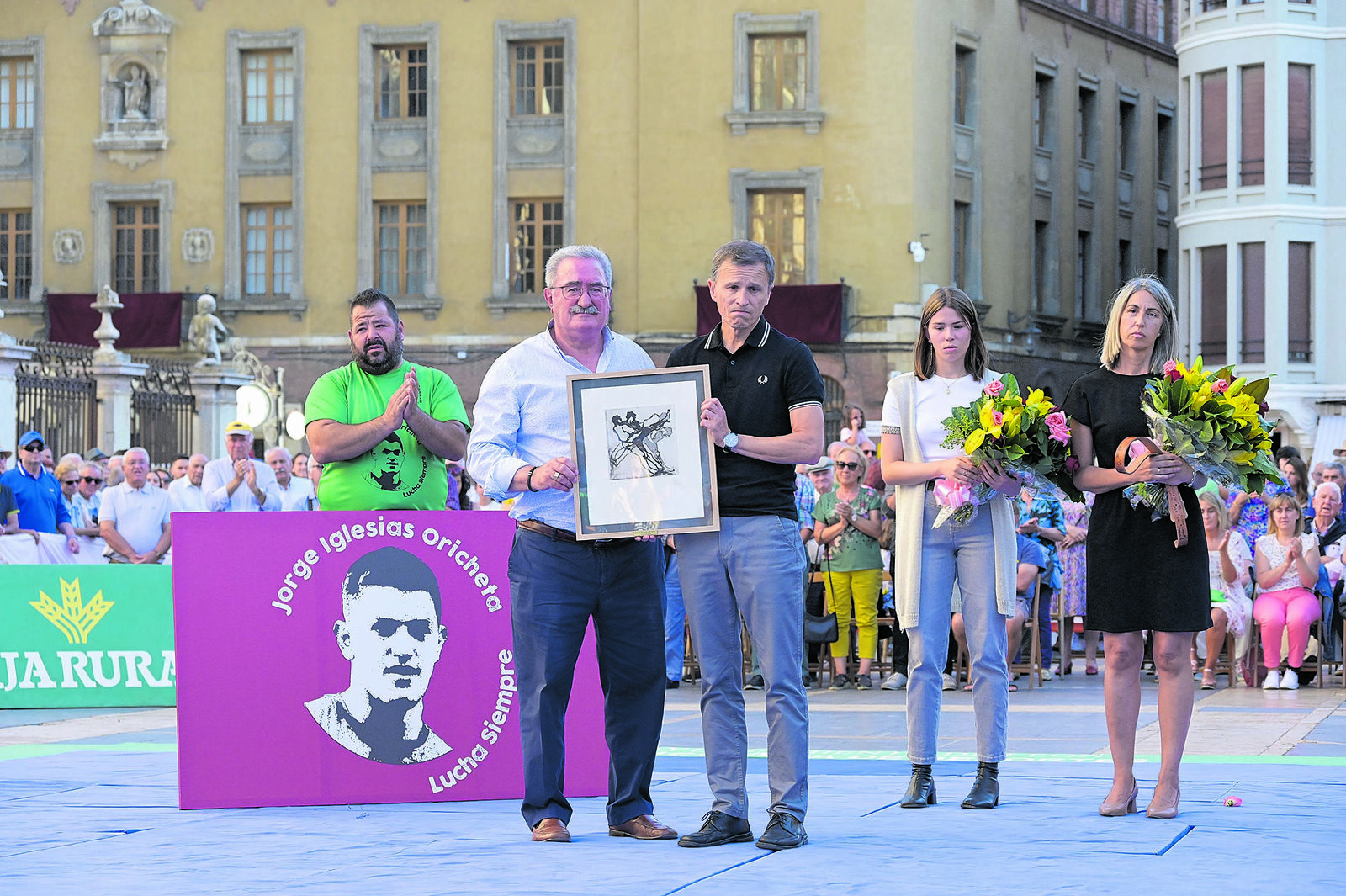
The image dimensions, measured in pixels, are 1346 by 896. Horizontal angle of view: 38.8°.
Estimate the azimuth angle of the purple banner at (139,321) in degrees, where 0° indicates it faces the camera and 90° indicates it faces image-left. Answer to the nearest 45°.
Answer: approximately 0°

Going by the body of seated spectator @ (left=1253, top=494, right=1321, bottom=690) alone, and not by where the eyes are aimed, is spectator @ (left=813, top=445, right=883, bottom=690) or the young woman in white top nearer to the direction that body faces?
the young woman in white top

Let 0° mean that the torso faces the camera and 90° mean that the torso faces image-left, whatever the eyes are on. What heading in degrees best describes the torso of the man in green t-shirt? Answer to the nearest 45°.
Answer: approximately 0°
